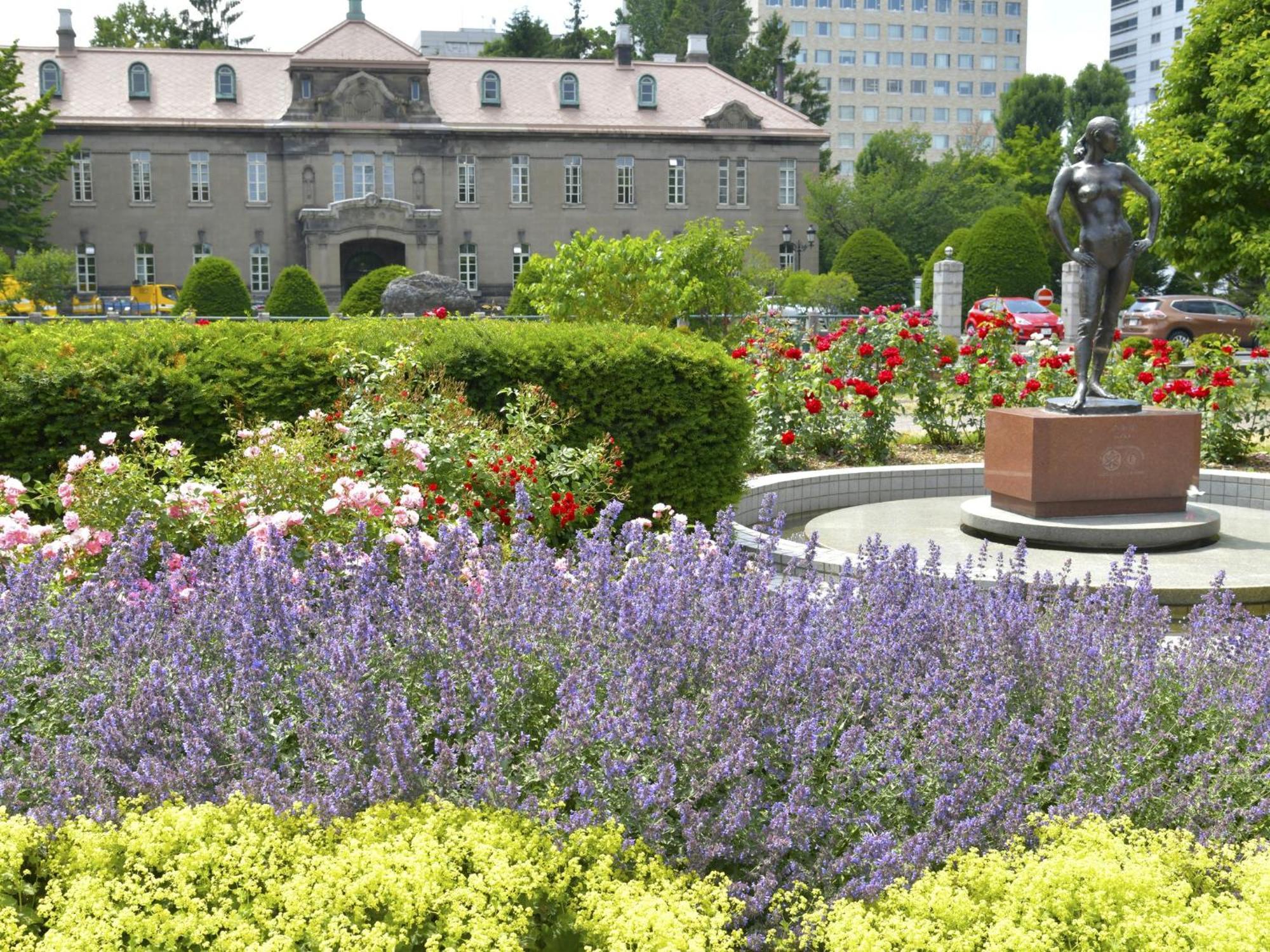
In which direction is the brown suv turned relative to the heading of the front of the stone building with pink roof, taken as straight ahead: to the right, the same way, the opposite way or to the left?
to the left

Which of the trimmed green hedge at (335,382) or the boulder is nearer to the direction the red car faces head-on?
the trimmed green hedge

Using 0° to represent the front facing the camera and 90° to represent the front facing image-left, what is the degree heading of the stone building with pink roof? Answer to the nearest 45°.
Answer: approximately 0°

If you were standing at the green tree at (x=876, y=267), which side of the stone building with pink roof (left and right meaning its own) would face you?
left

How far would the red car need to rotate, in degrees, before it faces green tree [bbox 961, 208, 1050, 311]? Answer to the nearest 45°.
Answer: approximately 135° to its left

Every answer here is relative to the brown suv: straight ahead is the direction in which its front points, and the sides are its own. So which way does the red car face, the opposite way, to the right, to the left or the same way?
to the right

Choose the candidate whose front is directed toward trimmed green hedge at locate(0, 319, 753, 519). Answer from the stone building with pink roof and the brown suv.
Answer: the stone building with pink roof

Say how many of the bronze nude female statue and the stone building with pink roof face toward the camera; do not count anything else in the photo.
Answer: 2

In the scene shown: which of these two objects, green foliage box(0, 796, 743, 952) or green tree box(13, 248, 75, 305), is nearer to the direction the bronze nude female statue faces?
the green foliage

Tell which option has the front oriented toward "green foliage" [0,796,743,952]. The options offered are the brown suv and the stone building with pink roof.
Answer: the stone building with pink roof

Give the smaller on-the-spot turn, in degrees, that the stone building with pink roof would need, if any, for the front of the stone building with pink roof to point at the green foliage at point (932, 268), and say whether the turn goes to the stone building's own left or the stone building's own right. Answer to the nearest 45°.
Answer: approximately 45° to the stone building's own left
